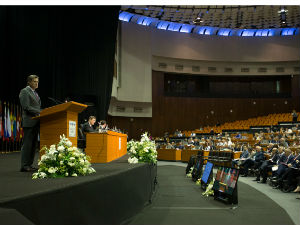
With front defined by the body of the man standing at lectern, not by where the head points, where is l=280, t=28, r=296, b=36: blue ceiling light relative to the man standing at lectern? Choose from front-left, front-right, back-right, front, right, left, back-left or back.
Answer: left

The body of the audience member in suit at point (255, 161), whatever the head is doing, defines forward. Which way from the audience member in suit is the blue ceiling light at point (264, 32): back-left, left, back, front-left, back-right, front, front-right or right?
right

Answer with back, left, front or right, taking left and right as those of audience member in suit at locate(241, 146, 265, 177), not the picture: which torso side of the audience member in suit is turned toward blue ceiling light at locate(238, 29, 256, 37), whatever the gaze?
right

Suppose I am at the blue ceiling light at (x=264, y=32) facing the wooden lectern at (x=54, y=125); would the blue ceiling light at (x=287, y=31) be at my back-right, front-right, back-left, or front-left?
back-left

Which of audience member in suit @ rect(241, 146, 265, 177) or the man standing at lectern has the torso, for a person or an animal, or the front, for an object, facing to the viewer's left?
the audience member in suit

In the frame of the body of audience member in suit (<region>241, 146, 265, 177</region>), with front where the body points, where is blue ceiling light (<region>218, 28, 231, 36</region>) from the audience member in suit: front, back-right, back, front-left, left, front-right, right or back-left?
right

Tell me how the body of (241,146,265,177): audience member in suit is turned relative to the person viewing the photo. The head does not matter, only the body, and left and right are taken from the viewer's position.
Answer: facing to the left of the viewer

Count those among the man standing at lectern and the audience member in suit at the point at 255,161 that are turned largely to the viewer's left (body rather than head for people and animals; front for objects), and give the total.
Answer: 1

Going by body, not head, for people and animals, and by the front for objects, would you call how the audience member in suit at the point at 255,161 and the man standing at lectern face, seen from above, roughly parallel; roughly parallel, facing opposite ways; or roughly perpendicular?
roughly parallel, facing opposite ways

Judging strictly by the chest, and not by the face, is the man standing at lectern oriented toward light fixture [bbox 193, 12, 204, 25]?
no

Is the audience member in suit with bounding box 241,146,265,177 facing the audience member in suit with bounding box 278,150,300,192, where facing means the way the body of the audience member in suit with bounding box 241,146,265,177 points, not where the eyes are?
no

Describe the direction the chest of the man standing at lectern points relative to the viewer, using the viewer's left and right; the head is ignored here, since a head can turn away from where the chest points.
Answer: facing the viewer and to the right of the viewer

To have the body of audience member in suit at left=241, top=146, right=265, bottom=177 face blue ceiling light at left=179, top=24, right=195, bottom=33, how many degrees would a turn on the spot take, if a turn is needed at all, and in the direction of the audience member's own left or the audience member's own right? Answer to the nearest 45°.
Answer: approximately 90° to the audience member's own right
